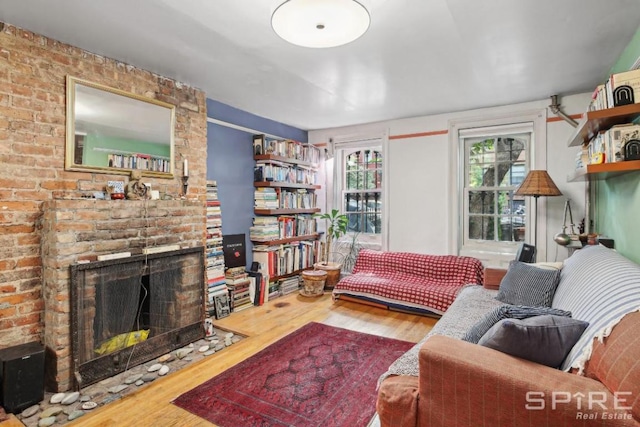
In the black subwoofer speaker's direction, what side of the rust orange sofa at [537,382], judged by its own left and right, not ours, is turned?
front

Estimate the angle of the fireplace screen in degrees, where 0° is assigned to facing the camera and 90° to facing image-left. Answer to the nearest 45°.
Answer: approximately 315°

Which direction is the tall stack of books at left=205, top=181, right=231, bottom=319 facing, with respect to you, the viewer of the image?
facing the viewer and to the right of the viewer

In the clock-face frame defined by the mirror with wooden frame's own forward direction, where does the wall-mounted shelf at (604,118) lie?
The wall-mounted shelf is roughly at 12 o'clock from the mirror with wooden frame.

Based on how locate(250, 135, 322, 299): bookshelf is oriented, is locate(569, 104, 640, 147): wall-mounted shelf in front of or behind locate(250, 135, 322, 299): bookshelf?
in front

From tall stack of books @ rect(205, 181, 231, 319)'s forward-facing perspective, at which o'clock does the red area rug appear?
The red area rug is roughly at 1 o'clock from the tall stack of books.

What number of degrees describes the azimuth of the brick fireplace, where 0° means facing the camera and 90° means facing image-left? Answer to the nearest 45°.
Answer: approximately 315°

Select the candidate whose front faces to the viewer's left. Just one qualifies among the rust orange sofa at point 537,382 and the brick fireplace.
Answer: the rust orange sofa

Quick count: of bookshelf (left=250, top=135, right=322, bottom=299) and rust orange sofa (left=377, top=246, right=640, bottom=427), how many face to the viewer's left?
1

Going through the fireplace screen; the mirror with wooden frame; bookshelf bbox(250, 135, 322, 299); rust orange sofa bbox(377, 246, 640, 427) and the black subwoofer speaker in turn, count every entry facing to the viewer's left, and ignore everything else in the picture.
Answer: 1

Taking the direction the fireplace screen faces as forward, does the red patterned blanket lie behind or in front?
in front

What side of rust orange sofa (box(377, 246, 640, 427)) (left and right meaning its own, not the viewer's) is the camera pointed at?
left

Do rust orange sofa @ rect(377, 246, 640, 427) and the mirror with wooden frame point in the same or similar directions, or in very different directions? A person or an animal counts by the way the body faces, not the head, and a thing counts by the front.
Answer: very different directions

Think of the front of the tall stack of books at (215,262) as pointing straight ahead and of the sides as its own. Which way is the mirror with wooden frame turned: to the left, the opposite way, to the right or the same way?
the same way

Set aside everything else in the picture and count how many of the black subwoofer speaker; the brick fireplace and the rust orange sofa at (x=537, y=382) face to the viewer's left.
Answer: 1
